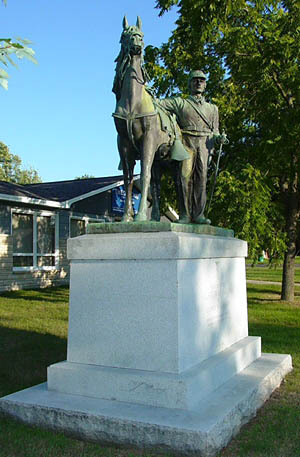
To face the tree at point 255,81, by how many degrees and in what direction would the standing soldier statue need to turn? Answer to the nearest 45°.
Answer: approximately 180°

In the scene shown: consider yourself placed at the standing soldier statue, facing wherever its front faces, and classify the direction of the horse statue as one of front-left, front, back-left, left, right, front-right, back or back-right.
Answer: front-right

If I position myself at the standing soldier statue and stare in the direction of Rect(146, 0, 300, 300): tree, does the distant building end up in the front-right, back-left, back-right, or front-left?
front-left

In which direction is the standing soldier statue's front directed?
toward the camera

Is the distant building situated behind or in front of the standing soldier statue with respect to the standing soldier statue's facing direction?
behind

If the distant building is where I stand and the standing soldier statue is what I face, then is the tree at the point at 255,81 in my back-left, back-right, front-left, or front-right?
front-left

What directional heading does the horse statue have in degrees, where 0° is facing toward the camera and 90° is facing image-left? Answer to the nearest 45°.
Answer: approximately 45°

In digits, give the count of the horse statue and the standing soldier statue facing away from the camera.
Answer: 0

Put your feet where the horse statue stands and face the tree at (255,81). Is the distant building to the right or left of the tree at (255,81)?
left

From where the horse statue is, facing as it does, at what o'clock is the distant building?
The distant building is roughly at 4 o'clock from the horse statue.
